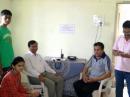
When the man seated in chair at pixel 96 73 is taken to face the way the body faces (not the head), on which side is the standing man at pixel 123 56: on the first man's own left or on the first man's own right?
on the first man's own left

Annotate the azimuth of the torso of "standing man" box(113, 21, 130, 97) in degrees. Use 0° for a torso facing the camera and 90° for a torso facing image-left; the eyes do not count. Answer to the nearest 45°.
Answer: approximately 0°

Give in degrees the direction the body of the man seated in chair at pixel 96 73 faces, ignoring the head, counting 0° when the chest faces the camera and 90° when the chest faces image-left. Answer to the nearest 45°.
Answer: approximately 45°

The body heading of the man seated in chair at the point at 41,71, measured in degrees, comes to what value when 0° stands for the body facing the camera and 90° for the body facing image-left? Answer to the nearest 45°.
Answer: approximately 315°

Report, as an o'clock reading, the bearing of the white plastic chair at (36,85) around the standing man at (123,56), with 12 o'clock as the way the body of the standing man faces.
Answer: The white plastic chair is roughly at 3 o'clock from the standing man.

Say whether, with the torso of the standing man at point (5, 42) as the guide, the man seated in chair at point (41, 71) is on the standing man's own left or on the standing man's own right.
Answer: on the standing man's own left

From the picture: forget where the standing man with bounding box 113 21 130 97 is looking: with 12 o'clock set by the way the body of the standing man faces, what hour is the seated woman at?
The seated woman is roughly at 2 o'clock from the standing man.

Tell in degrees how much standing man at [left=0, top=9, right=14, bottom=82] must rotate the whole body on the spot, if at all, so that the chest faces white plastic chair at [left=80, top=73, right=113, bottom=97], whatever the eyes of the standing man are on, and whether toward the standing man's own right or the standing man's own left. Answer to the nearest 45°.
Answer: approximately 45° to the standing man's own left
